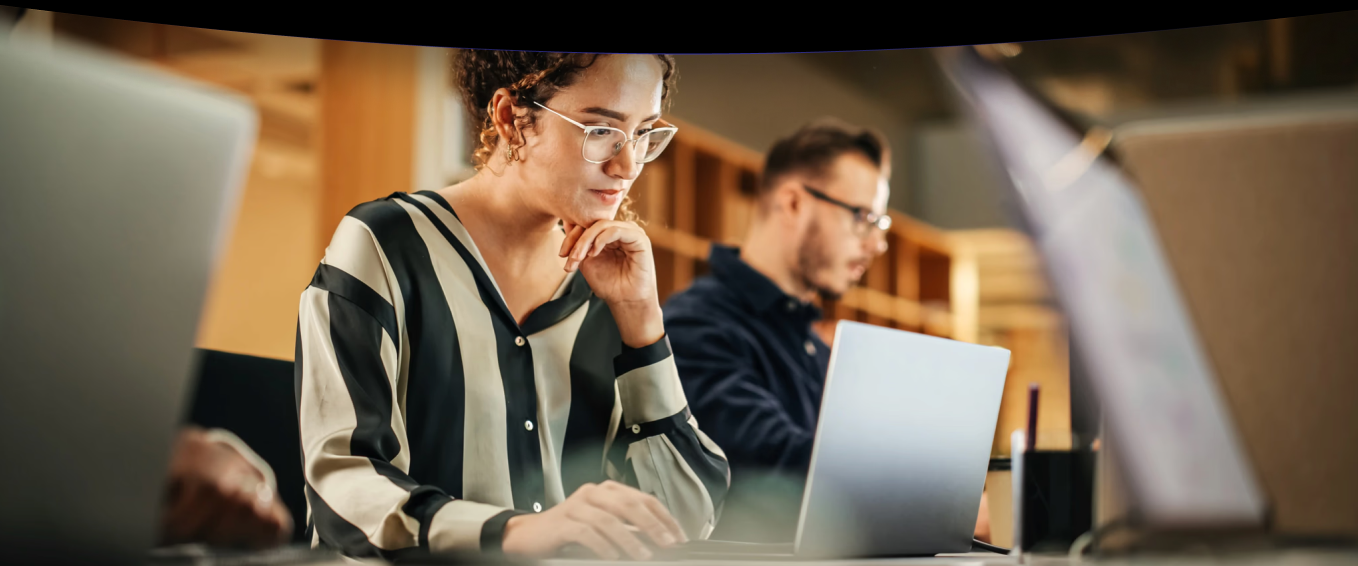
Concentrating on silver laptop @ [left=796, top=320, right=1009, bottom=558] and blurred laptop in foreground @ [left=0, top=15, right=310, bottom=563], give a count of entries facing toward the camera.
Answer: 0

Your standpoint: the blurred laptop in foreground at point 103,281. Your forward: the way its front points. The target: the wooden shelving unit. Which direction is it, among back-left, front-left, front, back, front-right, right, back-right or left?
right

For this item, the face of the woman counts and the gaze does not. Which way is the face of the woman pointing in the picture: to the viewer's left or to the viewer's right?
to the viewer's right

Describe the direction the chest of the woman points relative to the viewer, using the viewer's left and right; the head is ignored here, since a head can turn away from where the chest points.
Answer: facing the viewer and to the right of the viewer

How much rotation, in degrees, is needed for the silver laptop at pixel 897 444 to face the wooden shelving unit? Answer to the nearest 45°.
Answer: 0° — it already faces it

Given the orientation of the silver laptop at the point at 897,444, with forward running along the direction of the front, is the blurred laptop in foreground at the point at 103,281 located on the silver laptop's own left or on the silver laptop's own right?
on the silver laptop's own left

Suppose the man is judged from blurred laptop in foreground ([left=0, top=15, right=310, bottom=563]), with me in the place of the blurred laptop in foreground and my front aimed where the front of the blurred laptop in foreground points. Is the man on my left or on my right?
on my right

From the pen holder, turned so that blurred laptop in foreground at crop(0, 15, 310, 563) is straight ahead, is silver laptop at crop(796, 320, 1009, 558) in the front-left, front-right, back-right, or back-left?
front-right

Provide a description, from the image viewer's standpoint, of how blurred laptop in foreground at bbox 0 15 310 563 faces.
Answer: facing away from the viewer and to the left of the viewer

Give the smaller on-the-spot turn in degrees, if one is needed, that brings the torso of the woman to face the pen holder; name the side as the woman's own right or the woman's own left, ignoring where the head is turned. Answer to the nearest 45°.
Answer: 0° — they already face it
